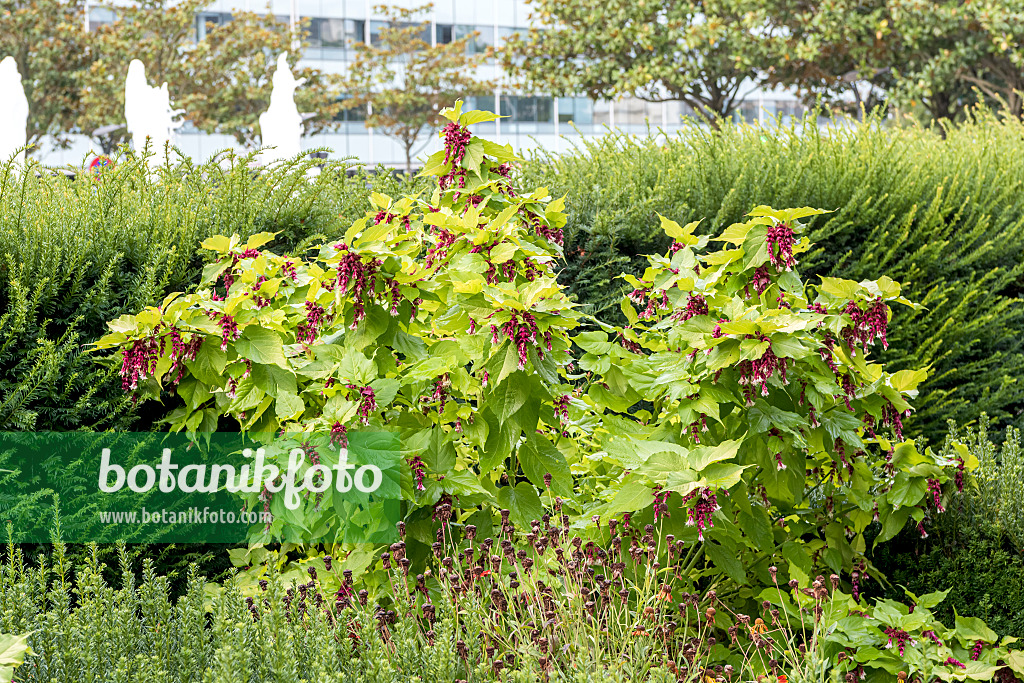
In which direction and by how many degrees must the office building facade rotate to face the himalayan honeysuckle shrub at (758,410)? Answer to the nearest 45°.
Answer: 0° — it already faces it

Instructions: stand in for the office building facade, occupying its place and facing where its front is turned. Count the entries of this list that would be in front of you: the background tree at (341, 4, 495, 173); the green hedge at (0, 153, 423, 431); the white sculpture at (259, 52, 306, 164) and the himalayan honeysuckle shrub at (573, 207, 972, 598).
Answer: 4

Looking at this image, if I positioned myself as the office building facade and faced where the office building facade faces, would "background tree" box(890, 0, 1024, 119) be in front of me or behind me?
in front

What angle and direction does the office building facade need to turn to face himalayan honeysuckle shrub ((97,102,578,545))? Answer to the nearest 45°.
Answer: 0° — it already faces it

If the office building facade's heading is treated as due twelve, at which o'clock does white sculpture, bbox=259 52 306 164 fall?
The white sculpture is roughly at 12 o'clock from the office building facade.

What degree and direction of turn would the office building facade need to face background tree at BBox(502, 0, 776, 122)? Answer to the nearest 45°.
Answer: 0° — it already faces it

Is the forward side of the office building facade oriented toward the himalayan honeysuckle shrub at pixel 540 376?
yes

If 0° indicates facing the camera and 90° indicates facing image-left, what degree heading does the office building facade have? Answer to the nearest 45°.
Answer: approximately 0°

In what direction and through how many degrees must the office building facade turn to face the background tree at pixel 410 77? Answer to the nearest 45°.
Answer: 0° — it already faces it

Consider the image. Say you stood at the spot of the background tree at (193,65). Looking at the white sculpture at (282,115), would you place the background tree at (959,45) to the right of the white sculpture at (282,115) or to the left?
left

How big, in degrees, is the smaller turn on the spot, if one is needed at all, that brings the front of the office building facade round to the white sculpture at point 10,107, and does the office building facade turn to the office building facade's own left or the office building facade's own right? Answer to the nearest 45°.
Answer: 0° — it already faces it
